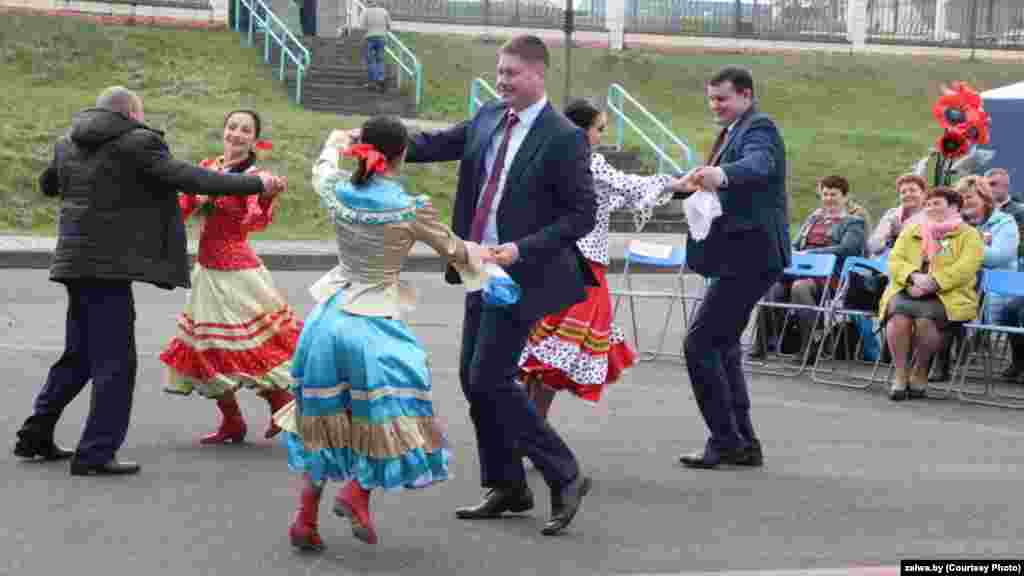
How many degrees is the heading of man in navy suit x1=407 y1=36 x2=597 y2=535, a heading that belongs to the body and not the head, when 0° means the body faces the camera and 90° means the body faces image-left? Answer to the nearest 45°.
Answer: approximately 45°

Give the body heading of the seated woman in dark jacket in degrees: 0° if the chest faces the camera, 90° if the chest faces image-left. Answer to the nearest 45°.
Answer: approximately 45°

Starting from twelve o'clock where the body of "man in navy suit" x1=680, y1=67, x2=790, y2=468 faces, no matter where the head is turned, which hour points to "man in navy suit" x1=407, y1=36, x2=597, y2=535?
"man in navy suit" x1=407, y1=36, x2=597, y2=535 is roughly at 10 o'clock from "man in navy suit" x1=680, y1=67, x2=790, y2=468.

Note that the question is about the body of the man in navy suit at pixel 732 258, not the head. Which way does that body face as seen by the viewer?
to the viewer's left

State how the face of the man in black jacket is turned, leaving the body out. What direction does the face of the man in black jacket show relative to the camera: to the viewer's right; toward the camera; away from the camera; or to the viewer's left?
to the viewer's right

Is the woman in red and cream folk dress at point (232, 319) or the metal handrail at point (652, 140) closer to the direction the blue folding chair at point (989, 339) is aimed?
the woman in red and cream folk dress

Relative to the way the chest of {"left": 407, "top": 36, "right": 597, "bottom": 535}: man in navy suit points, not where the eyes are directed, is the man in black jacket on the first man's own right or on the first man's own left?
on the first man's own right

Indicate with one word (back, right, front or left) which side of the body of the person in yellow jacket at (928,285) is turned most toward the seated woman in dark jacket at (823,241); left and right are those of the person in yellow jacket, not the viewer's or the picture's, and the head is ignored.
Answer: right

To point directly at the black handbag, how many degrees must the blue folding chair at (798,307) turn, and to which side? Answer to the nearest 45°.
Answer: approximately 135° to its left

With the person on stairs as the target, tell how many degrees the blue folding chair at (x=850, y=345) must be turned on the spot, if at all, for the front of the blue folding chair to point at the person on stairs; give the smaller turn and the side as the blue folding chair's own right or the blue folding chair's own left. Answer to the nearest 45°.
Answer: approximately 90° to the blue folding chair's own right
